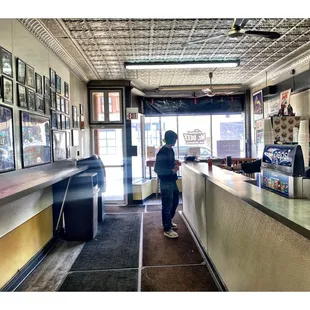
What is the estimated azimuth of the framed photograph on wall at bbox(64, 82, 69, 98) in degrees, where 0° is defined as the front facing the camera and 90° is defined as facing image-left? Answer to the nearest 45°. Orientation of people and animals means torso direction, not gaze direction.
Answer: approximately 315°

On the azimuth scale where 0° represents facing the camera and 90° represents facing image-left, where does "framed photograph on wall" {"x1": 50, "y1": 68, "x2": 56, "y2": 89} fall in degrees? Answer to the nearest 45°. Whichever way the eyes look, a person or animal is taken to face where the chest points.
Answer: approximately 315°

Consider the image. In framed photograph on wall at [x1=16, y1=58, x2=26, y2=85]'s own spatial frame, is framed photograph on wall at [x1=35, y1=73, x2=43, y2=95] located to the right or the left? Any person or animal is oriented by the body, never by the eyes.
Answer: on its left

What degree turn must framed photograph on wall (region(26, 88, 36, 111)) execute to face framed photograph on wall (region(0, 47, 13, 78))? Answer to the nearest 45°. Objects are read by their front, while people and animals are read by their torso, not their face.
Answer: approximately 45° to its right

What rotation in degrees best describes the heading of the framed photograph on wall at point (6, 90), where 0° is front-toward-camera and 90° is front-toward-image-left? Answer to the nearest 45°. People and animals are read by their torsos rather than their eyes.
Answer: approximately 315°

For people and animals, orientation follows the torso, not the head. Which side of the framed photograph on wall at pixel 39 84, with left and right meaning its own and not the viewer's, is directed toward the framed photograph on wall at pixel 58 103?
left

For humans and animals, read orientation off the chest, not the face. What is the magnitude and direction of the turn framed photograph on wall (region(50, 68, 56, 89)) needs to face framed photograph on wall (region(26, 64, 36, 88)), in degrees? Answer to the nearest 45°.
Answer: approximately 45° to its right

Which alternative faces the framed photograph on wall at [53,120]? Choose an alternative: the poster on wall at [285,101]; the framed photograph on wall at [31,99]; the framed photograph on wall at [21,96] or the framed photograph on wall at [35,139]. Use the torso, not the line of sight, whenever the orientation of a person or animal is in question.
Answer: the poster on wall

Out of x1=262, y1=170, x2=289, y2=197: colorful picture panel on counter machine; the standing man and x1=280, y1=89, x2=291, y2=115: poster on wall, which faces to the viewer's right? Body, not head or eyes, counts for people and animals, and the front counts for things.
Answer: the standing man

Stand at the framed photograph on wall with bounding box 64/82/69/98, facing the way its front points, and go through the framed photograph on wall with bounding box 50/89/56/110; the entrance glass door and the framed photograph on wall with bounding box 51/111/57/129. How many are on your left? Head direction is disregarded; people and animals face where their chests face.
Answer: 1

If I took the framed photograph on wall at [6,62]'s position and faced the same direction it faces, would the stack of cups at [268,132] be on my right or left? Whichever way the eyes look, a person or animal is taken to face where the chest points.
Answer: on my left

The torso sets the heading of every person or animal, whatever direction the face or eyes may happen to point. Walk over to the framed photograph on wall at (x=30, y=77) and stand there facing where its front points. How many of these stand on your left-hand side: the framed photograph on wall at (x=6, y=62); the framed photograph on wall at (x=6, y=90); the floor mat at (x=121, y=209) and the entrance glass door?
2

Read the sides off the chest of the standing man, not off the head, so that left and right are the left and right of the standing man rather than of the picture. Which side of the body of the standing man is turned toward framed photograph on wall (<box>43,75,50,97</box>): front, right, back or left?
back
